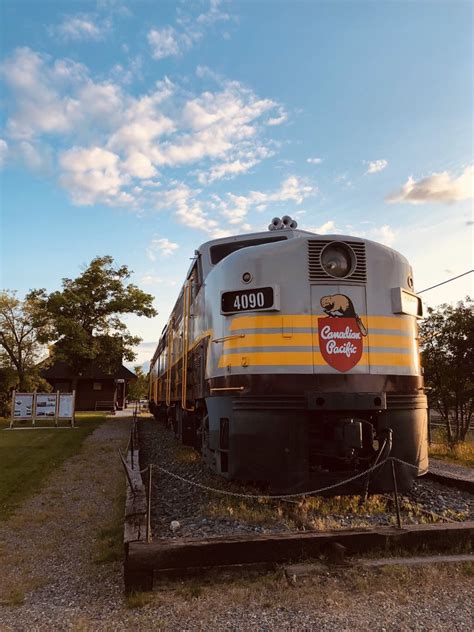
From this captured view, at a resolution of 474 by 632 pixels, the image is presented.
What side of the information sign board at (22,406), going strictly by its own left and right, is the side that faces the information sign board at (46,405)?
left

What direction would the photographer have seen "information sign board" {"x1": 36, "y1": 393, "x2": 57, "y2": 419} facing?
facing the viewer

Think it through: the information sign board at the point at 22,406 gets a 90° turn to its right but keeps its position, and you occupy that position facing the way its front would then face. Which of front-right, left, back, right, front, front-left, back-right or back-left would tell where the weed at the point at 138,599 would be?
left

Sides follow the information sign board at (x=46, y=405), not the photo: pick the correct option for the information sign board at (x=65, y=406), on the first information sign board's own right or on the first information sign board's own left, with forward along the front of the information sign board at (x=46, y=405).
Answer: on the first information sign board's own left

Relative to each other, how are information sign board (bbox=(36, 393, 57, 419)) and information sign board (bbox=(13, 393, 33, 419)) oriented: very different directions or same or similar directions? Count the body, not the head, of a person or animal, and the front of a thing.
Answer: same or similar directions

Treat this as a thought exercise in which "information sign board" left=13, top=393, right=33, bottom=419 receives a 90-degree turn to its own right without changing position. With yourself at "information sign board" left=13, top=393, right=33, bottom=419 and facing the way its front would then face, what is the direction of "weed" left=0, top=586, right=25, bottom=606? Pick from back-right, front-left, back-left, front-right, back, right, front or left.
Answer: left

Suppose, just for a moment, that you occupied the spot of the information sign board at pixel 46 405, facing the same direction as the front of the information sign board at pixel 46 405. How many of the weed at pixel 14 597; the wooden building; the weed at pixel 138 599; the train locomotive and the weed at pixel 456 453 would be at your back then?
1

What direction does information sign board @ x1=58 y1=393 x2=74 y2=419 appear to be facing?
toward the camera

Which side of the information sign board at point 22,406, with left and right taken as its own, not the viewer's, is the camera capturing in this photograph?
front

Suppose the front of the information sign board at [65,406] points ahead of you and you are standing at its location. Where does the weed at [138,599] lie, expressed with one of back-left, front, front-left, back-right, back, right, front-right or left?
front

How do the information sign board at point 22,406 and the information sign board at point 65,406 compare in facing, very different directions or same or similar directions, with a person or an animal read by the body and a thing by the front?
same or similar directions

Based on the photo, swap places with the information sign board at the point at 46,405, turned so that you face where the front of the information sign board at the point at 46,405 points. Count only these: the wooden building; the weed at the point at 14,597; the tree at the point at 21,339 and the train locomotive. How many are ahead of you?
2

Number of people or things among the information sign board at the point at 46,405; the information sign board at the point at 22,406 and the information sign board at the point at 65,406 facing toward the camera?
3

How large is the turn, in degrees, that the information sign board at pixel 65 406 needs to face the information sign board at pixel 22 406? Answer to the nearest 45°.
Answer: approximately 90° to its right

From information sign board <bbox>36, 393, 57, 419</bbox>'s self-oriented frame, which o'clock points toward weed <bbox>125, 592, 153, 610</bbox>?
The weed is roughly at 12 o'clock from the information sign board.
